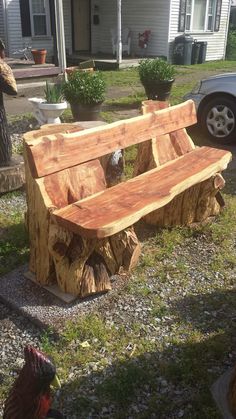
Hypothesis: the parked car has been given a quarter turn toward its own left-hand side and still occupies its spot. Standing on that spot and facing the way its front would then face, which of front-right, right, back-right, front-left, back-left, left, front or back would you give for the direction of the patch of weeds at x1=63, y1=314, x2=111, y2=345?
front

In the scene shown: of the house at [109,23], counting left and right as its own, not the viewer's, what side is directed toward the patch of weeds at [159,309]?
front

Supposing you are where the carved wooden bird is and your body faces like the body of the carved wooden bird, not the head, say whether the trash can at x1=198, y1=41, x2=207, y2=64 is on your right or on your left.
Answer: on your left

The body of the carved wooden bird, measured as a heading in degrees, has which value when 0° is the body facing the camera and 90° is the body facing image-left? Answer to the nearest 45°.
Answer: approximately 270°

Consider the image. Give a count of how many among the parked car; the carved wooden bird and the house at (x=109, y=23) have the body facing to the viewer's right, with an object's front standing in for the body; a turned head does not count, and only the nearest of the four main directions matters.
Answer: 1

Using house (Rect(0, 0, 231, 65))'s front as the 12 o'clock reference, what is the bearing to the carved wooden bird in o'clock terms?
The carved wooden bird is roughly at 12 o'clock from the house.

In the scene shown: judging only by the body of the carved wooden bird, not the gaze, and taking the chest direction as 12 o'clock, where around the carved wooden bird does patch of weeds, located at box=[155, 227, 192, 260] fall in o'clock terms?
The patch of weeds is roughly at 10 o'clock from the carved wooden bird.

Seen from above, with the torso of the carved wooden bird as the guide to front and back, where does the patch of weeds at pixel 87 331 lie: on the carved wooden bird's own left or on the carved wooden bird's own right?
on the carved wooden bird's own left

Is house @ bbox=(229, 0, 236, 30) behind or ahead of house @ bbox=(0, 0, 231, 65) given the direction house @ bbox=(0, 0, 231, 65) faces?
behind

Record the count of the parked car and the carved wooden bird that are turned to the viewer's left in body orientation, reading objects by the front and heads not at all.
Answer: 1

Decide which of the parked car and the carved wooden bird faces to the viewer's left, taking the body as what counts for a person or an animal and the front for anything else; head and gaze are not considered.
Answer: the parked car

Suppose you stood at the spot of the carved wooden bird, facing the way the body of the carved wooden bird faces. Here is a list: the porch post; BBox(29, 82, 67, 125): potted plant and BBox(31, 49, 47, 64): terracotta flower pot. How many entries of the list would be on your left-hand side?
3

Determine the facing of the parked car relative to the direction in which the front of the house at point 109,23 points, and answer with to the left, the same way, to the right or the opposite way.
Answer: to the right

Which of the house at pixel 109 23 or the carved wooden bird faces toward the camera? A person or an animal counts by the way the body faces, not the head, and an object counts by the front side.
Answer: the house

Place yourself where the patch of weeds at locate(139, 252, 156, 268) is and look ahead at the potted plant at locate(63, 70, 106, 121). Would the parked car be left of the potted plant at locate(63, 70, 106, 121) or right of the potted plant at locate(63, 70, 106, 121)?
right

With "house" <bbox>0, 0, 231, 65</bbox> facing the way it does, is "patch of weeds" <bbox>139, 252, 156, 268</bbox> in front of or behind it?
in front

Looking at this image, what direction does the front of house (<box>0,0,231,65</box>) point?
toward the camera

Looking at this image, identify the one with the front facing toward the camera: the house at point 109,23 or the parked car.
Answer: the house

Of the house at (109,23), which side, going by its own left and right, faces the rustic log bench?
front
